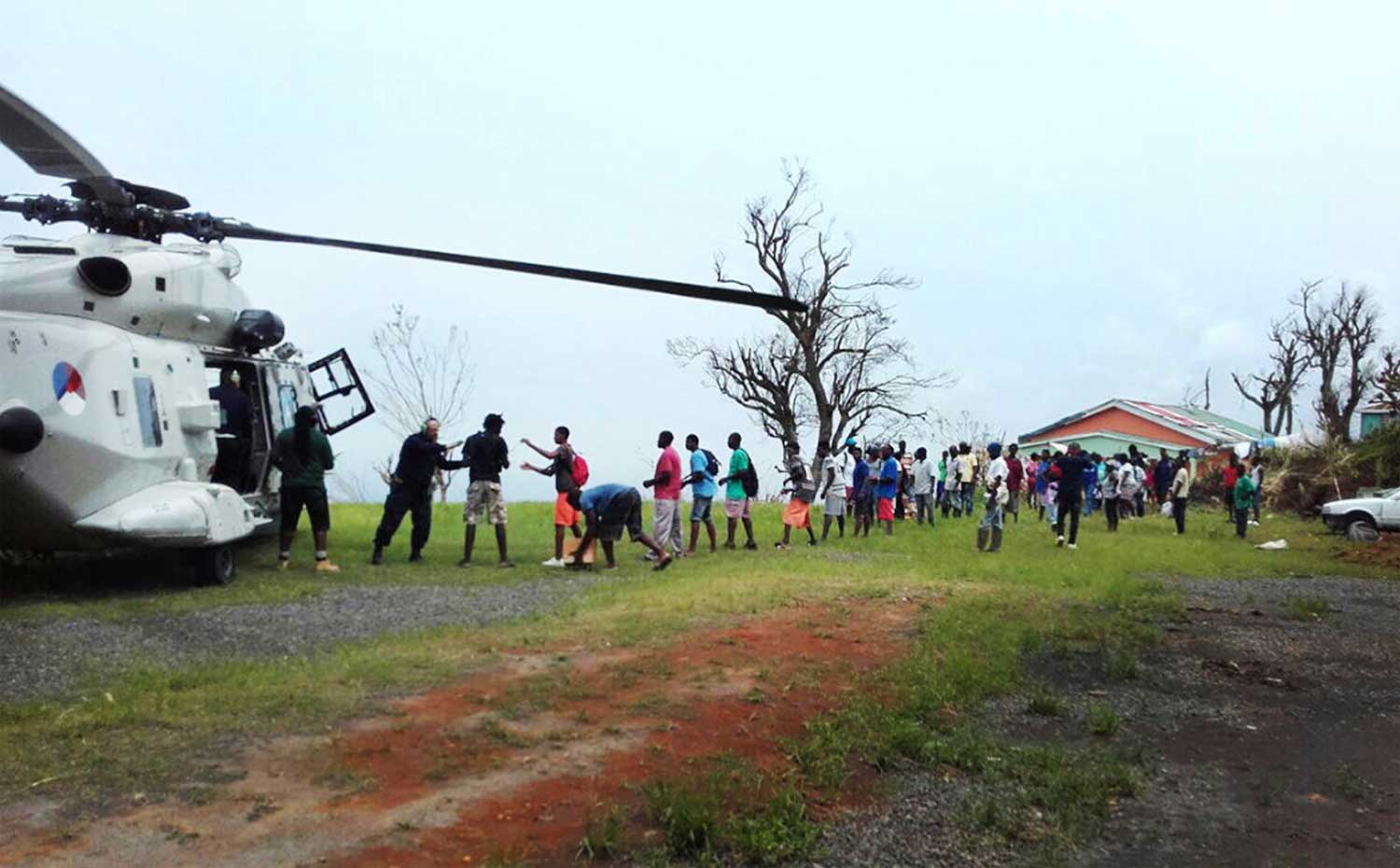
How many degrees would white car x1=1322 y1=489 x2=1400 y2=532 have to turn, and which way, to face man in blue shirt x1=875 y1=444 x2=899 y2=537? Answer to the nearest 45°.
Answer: approximately 45° to its left

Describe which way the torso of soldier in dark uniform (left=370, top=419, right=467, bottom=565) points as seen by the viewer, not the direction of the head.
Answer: to the viewer's right

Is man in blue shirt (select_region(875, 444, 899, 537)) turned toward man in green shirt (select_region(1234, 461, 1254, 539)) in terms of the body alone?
no

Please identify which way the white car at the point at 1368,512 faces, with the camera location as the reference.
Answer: facing to the left of the viewer

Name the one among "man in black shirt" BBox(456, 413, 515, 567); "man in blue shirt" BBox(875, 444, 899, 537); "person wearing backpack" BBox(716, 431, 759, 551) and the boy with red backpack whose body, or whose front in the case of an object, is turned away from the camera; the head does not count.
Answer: the man in black shirt

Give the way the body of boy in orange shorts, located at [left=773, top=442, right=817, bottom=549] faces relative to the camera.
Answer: to the viewer's left

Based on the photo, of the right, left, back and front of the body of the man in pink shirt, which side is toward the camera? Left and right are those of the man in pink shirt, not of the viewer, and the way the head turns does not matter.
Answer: left

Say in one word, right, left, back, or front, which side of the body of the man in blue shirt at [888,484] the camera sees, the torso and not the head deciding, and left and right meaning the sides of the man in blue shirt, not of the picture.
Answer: left

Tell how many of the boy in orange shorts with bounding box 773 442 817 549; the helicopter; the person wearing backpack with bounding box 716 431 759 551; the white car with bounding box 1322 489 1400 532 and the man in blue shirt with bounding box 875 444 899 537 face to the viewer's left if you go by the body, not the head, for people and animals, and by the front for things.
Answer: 4

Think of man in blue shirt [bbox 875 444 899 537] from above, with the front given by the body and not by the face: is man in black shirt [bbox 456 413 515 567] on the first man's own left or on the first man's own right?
on the first man's own left

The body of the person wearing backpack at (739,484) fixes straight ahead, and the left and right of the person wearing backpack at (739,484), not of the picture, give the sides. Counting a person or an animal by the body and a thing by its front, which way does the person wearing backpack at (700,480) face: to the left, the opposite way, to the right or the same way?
the same way

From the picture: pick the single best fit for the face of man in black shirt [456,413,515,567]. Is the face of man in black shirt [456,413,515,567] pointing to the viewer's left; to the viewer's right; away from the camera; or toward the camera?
away from the camera

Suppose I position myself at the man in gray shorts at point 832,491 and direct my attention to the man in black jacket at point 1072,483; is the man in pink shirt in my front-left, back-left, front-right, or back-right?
back-right

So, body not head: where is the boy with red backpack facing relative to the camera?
to the viewer's left

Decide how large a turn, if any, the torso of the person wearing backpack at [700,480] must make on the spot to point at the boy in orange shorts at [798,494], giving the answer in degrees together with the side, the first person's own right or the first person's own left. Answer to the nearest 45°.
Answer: approximately 135° to the first person's own right
